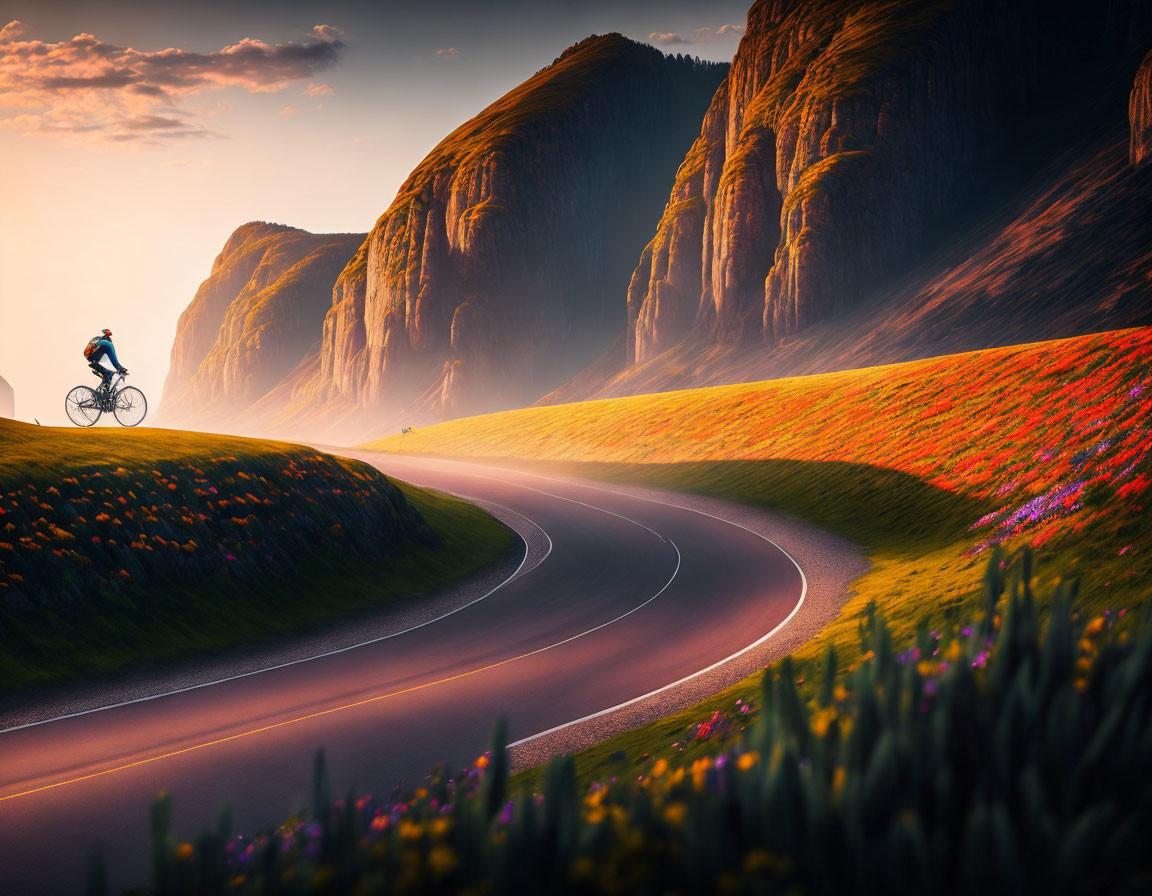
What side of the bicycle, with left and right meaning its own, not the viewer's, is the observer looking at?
right

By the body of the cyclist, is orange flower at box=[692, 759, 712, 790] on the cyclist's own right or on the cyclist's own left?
on the cyclist's own right

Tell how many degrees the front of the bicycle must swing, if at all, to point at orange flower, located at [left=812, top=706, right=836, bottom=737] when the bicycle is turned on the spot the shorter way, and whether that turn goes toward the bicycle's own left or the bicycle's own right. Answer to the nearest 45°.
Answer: approximately 90° to the bicycle's own right

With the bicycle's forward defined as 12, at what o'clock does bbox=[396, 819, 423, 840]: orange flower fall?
The orange flower is roughly at 3 o'clock from the bicycle.

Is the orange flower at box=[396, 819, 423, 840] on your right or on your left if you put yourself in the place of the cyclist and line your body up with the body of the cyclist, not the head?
on your right

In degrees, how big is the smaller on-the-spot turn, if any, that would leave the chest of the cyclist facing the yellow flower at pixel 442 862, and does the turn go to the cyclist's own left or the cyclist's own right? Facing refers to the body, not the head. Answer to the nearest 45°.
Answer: approximately 90° to the cyclist's own right

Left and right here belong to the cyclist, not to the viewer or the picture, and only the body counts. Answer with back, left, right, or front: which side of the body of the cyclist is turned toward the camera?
right

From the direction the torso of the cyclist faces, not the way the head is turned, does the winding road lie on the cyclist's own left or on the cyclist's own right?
on the cyclist's own right

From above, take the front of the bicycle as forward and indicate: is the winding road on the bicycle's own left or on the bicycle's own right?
on the bicycle's own right
